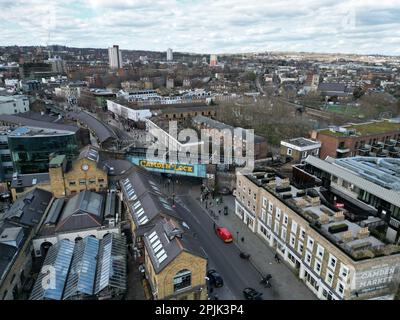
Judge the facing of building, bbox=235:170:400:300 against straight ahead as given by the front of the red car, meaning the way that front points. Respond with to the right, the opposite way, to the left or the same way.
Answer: to the right

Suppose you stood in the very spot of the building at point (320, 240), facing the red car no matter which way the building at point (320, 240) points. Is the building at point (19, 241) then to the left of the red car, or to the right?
left

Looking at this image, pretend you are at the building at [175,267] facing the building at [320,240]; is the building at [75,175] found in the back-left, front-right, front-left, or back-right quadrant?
back-left

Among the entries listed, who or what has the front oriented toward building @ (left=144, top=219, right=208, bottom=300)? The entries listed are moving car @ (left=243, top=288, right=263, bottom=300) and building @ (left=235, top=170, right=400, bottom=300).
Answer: building @ (left=235, top=170, right=400, bottom=300)

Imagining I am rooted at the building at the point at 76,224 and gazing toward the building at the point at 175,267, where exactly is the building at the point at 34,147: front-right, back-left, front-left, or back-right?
back-left

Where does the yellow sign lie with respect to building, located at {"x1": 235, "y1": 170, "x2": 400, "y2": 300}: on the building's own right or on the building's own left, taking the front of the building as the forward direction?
on the building's own right

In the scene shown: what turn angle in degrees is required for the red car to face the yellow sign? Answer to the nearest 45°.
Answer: approximately 180°

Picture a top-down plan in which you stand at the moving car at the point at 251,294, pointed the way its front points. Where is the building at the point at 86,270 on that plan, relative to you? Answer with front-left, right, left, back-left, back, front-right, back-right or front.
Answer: back-right
